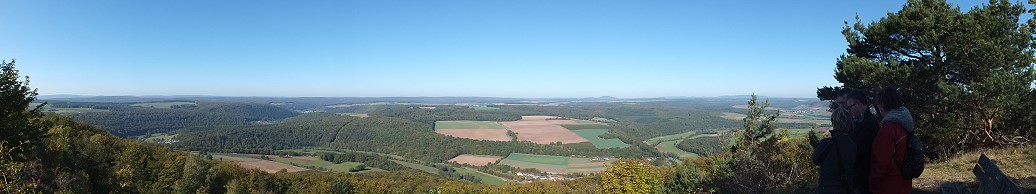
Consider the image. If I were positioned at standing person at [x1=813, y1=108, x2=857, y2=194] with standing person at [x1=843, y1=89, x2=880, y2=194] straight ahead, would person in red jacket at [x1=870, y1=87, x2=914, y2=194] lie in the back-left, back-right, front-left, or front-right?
front-right

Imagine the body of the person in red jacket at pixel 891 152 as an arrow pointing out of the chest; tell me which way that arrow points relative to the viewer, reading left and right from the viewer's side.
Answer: facing away from the viewer and to the left of the viewer

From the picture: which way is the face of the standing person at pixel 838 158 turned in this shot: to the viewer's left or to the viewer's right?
to the viewer's left

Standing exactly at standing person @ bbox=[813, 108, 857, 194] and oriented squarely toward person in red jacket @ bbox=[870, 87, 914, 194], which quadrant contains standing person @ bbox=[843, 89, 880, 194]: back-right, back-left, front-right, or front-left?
front-left
